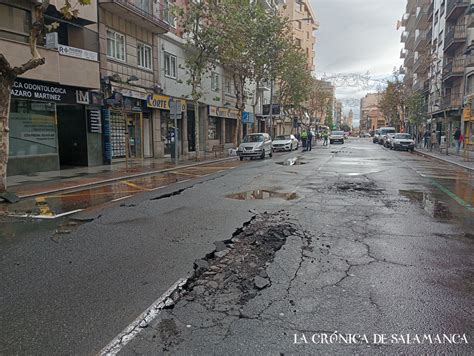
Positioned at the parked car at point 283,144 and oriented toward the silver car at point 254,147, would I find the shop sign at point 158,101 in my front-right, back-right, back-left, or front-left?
front-right

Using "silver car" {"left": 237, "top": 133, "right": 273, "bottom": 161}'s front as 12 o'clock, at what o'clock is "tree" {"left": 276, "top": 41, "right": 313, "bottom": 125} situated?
The tree is roughly at 5 o'clock from the silver car.

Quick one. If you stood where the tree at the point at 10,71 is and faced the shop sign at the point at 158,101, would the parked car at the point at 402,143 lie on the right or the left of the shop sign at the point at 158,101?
right

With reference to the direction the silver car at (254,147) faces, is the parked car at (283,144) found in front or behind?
behind

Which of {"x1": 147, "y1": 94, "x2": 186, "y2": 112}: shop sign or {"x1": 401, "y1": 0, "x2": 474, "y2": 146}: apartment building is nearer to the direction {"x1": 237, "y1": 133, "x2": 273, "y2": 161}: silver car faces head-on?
the shop sign

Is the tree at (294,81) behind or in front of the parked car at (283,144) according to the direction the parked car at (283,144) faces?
behind

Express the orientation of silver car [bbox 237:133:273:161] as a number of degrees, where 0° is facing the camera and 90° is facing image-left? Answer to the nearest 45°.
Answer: approximately 45°

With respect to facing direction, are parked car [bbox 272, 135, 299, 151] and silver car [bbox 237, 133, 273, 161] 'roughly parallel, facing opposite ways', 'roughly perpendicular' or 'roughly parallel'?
roughly parallel

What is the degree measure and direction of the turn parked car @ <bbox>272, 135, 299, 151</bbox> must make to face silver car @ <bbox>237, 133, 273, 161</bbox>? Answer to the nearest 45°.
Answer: approximately 45° to its left

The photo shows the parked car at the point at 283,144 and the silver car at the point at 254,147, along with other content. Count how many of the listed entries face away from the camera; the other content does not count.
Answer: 0

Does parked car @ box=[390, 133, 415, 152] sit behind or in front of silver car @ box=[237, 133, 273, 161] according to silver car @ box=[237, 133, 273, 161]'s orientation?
behind

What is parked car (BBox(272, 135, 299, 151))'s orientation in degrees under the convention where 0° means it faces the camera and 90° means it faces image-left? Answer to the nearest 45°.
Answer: approximately 45°

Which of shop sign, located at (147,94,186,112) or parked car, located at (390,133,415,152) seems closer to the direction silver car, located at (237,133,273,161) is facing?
the shop sign

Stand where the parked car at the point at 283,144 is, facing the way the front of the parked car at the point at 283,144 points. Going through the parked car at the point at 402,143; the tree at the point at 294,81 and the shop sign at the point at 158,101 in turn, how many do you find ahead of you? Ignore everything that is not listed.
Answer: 1

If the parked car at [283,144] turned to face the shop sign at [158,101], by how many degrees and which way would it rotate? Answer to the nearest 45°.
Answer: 0° — it already faces it
